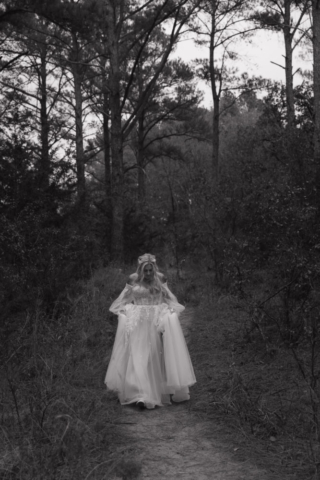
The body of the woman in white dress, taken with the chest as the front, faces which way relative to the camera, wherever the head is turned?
toward the camera

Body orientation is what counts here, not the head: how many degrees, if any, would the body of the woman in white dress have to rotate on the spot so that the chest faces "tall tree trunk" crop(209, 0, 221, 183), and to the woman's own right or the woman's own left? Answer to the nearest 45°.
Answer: approximately 180°

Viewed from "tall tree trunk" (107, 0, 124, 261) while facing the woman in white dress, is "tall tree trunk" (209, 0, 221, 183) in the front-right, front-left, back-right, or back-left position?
back-left

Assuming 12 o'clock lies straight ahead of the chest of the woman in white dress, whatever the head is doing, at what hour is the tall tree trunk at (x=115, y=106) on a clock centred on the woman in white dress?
The tall tree trunk is roughly at 6 o'clock from the woman in white dress.

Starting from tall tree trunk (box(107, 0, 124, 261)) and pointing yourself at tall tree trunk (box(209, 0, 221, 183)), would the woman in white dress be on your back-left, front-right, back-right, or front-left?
back-right
